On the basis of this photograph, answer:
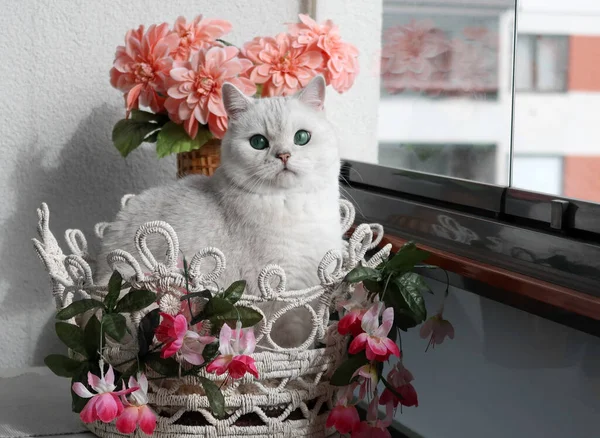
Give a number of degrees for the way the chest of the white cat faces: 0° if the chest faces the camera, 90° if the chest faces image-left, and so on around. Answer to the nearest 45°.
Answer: approximately 315°
